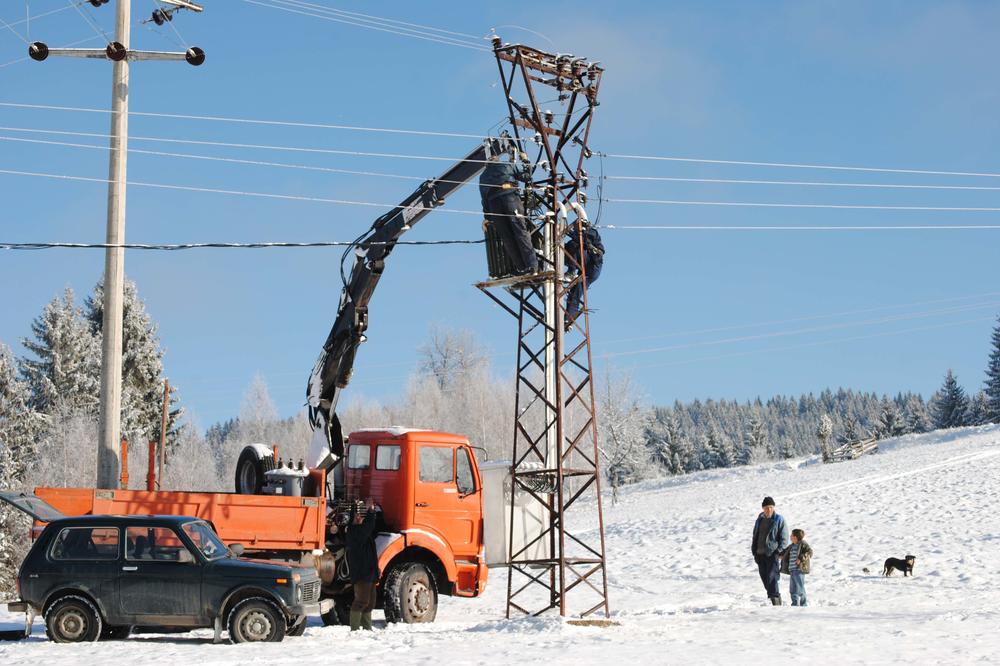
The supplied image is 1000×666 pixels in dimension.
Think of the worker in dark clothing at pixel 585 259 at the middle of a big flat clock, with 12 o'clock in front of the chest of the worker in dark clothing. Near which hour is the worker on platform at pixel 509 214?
The worker on platform is roughly at 11 o'clock from the worker in dark clothing.

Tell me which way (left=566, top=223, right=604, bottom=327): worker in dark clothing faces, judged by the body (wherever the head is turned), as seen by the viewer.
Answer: to the viewer's left

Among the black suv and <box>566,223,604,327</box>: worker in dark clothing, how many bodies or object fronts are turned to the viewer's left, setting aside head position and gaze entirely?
1

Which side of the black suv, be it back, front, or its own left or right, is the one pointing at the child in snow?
front

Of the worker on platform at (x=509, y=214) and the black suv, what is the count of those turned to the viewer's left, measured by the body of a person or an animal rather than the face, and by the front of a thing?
0

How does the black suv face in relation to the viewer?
to the viewer's right

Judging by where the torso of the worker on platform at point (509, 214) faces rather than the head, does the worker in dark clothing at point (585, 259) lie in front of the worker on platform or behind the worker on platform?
in front
